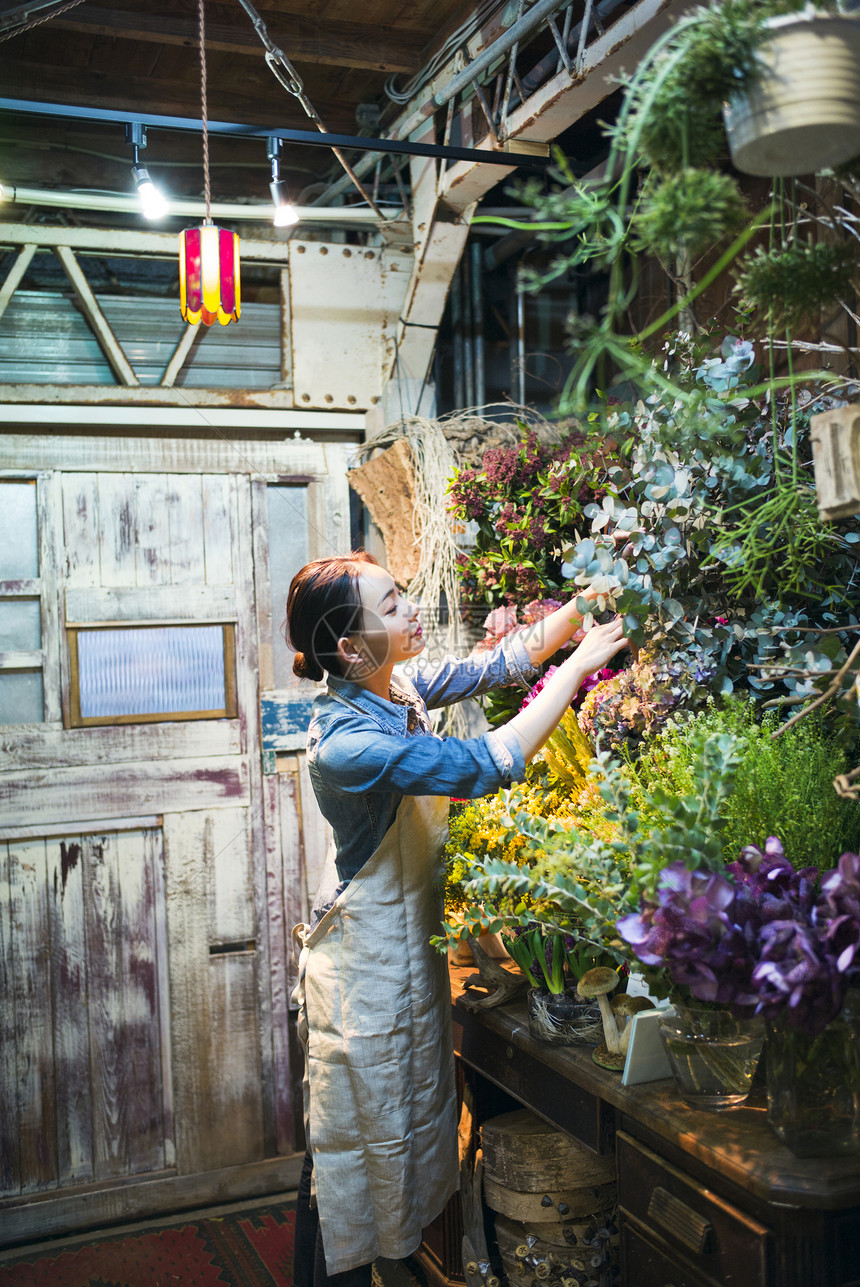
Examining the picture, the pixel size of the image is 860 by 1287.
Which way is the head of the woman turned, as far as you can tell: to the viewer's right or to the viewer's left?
to the viewer's right

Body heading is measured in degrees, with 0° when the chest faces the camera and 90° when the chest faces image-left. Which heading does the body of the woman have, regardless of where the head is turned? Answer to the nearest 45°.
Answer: approximately 270°

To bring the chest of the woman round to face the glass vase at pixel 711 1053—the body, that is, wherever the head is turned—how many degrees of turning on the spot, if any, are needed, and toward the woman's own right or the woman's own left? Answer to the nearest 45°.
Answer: approximately 45° to the woman's own right

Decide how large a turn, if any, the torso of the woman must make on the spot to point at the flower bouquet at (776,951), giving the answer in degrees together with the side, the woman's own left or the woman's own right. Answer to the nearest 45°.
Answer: approximately 45° to the woman's own right
